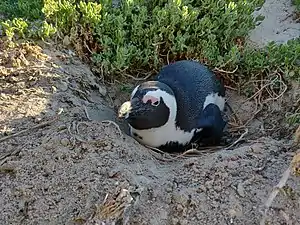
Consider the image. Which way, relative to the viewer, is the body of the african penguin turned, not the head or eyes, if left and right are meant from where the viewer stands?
facing the viewer and to the left of the viewer

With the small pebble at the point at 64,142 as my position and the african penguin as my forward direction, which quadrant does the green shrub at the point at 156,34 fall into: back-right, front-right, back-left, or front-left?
front-left

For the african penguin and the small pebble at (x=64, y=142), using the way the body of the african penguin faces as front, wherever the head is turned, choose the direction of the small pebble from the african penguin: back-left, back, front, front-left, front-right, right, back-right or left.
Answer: front

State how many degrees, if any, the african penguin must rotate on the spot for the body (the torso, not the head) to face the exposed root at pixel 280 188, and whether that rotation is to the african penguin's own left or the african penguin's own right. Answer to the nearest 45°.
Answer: approximately 90° to the african penguin's own left

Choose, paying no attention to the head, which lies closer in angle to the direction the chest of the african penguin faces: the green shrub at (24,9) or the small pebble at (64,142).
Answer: the small pebble

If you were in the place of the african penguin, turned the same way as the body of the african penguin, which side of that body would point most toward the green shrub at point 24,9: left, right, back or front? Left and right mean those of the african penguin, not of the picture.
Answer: right

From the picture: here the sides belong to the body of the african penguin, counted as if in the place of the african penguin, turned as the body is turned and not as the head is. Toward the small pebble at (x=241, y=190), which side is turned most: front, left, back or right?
left
